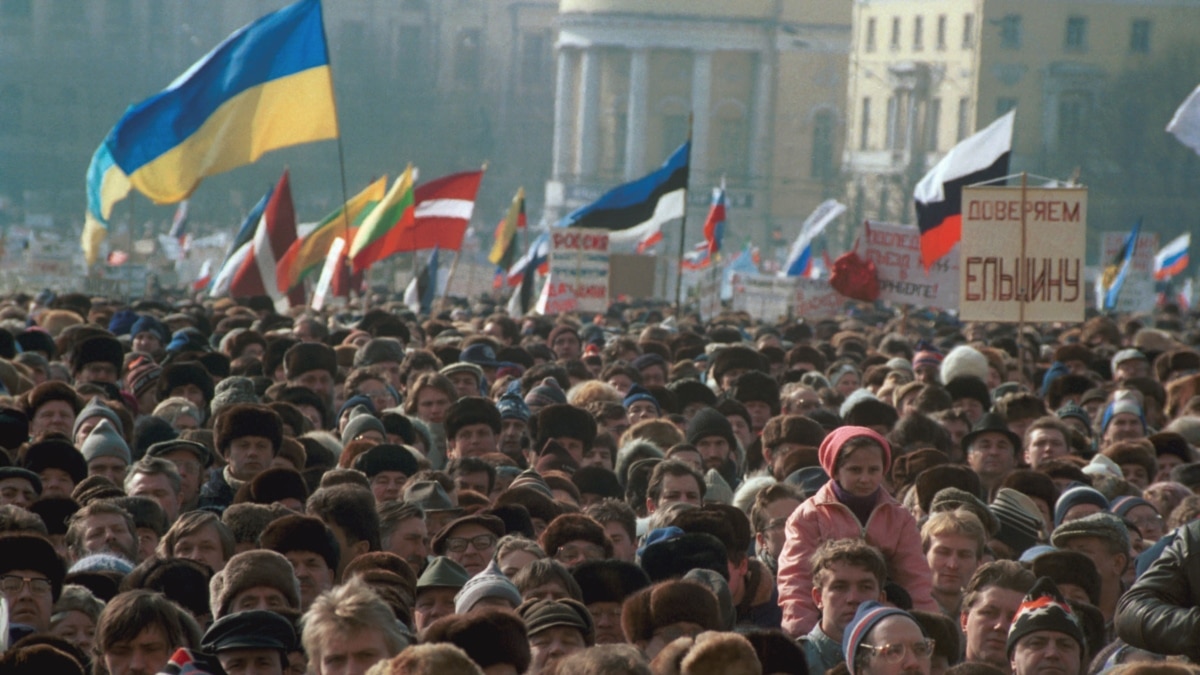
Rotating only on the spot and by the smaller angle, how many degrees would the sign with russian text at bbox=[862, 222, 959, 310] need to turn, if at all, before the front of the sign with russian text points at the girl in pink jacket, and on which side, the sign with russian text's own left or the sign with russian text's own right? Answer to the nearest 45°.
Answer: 0° — it already faces them

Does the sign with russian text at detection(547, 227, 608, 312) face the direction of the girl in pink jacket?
yes

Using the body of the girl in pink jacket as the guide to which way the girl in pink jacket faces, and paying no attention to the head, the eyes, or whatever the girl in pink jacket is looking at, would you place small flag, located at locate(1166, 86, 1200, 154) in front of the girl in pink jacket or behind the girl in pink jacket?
behind

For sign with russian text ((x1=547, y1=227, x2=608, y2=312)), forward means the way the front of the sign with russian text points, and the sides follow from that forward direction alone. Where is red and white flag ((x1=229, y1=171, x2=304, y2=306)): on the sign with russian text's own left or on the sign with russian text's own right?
on the sign with russian text's own right

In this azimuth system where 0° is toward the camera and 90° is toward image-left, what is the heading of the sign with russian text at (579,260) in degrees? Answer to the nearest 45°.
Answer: approximately 0°

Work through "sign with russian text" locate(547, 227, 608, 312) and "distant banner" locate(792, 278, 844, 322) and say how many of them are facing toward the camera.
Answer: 2

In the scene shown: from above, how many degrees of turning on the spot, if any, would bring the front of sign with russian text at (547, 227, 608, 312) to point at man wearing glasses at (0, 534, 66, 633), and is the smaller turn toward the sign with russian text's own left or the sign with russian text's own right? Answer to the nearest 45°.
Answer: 0° — it already faces them

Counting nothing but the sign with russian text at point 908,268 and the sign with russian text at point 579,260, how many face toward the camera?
2

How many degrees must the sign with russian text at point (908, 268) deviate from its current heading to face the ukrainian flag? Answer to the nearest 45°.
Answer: approximately 45° to its right
